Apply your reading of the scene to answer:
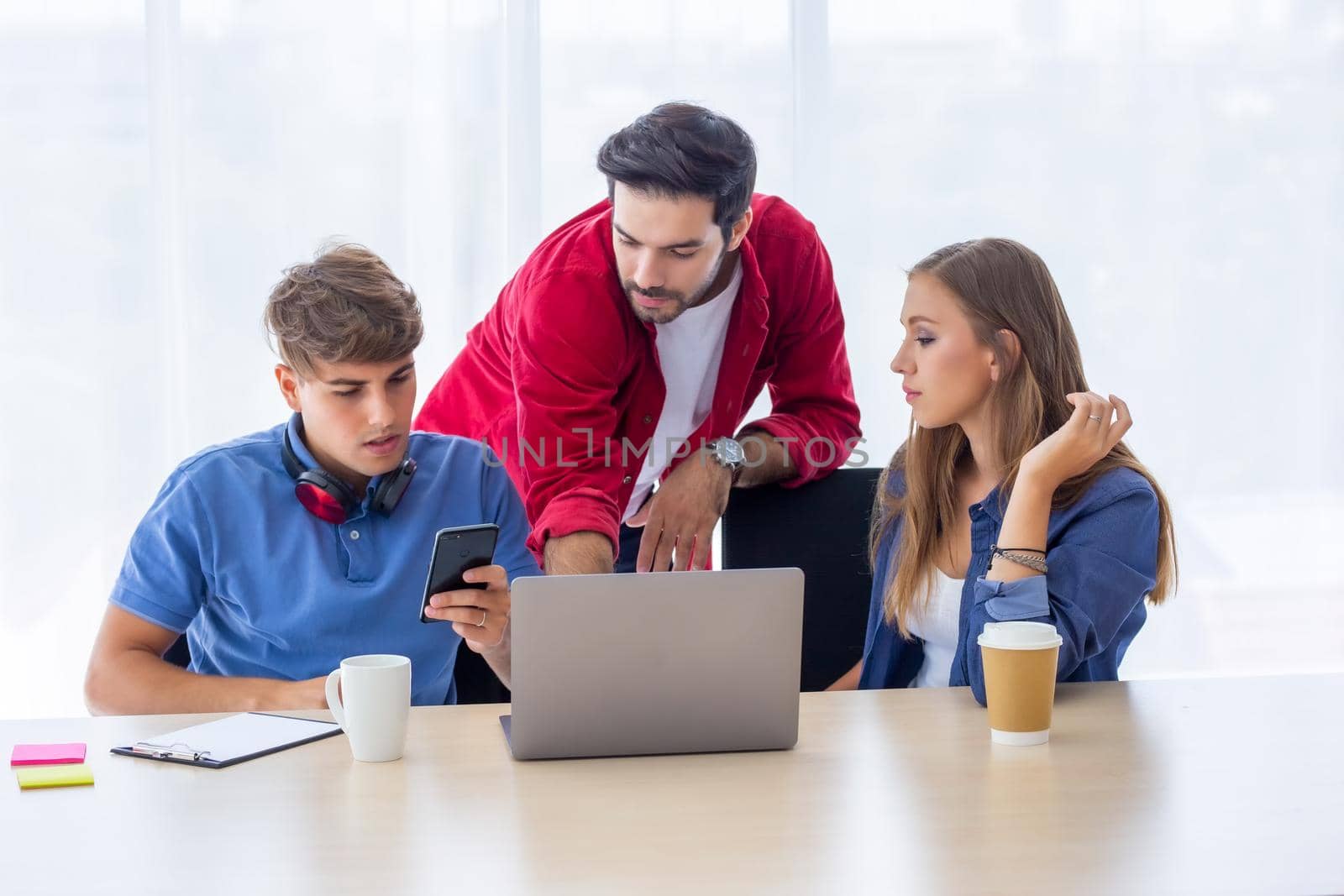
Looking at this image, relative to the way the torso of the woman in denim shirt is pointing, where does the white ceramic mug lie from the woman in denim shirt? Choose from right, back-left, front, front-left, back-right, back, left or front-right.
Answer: front

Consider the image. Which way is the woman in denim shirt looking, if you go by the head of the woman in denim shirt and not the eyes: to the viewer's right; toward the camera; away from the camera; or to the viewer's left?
to the viewer's left

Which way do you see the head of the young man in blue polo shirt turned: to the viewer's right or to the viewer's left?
to the viewer's right

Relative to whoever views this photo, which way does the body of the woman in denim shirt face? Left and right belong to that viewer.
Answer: facing the viewer and to the left of the viewer

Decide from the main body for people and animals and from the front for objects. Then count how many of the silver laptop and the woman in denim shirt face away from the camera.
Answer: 1

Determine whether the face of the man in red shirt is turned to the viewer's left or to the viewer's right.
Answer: to the viewer's left

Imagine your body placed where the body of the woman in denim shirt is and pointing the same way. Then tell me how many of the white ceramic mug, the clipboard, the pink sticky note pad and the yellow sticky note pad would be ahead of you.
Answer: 4

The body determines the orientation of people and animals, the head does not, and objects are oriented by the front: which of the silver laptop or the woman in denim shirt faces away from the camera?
the silver laptop

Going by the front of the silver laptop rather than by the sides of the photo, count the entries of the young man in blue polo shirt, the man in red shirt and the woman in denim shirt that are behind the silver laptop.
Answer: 0

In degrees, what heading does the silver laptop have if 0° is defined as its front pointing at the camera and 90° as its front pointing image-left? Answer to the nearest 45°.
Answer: approximately 180°

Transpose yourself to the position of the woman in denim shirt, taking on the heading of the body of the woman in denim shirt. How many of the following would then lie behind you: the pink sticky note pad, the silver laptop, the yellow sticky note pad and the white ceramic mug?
0
